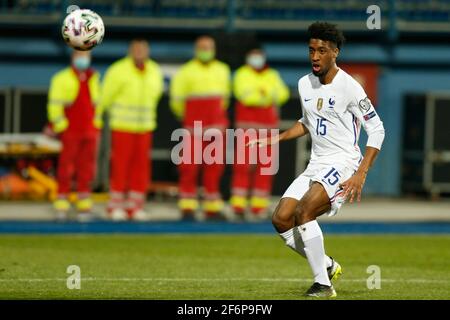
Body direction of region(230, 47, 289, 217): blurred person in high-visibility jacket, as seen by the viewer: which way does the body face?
toward the camera

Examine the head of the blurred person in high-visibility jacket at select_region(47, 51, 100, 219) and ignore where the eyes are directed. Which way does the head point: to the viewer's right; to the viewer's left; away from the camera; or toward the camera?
toward the camera

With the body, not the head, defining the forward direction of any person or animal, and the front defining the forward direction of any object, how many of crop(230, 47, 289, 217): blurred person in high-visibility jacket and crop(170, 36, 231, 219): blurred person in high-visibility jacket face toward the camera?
2

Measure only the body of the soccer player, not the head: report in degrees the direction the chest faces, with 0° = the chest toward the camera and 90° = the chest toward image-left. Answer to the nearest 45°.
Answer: approximately 45°

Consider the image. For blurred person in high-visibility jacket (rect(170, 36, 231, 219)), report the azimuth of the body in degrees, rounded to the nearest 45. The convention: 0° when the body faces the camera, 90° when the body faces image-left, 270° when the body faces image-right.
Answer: approximately 0°

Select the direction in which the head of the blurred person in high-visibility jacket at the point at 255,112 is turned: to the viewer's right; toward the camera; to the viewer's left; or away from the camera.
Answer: toward the camera

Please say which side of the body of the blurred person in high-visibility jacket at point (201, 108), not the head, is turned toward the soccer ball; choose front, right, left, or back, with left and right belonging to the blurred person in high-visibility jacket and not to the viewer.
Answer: front

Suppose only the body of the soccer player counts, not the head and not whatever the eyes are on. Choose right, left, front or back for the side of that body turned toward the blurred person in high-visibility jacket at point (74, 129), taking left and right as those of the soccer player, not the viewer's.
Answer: right

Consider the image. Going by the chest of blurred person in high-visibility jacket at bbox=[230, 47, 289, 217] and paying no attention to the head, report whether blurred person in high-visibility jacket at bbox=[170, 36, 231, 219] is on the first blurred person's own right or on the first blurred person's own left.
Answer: on the first blurred person's own right

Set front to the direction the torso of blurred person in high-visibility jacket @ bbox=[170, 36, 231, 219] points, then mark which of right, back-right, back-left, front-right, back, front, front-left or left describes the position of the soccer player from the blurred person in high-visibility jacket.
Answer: front

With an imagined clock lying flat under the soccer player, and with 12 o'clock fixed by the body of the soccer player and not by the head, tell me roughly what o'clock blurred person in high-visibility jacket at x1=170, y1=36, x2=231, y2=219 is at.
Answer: The blurred person in high-visibility jacket is roughly at 4 o'clock from the soccer player.

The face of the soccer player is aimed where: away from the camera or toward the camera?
toward the camera
